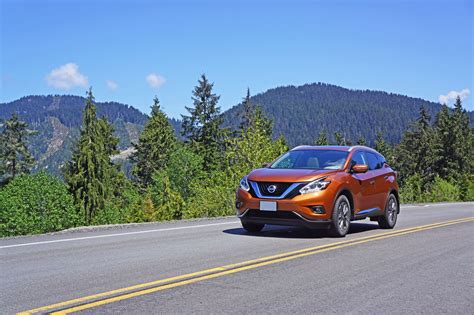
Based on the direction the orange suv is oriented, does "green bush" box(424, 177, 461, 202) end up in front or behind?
behind

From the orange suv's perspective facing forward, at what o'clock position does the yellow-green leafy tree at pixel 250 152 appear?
The yellow-green leafy tree is roughly at 4 o'clock from the orange suv.

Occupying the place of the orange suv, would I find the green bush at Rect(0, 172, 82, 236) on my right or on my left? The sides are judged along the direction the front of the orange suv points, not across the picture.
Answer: on my right

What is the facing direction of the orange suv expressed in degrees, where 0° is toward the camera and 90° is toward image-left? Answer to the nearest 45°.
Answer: approximately 45°
